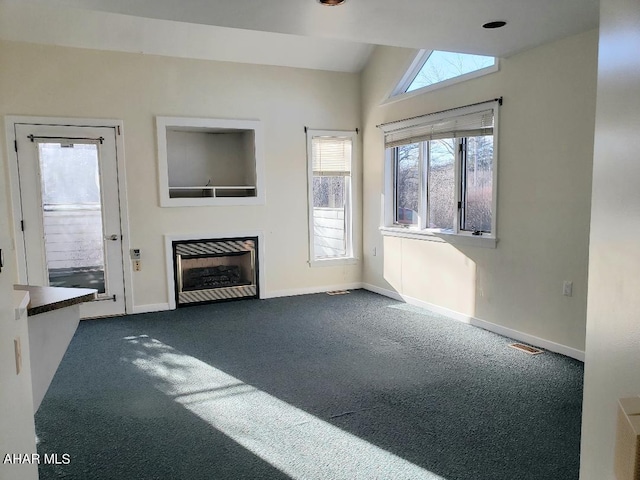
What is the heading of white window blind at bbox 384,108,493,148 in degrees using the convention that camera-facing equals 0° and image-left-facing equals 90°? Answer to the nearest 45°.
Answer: approximately 45°

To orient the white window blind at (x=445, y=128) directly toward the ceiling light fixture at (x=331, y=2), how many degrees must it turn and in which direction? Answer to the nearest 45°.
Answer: approximately 45° to its left

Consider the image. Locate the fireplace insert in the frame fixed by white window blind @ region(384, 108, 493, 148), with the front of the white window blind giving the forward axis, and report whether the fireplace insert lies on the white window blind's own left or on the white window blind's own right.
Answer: on the white window blind's own right

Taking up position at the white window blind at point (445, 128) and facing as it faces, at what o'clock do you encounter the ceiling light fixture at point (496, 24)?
The ceiling light fixture is roughly at 10 o'clock from the white window blind.

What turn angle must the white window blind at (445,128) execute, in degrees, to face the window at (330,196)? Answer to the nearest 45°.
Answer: approximately 90° to its right

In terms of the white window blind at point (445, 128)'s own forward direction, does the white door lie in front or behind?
in front

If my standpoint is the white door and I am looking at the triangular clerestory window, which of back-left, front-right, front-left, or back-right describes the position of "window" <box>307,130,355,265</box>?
front-left

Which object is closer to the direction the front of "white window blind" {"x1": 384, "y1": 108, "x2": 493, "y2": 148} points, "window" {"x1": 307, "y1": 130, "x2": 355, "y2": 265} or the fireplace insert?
the fireplace insert
